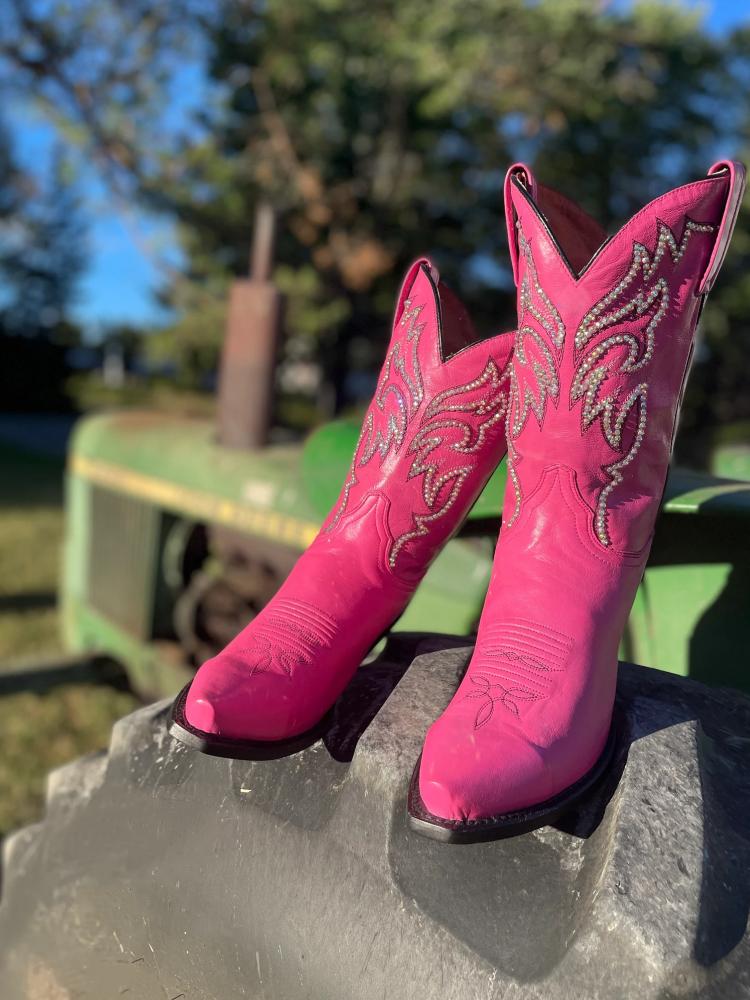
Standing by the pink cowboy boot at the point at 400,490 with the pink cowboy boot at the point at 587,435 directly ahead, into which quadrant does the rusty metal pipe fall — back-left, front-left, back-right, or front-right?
back-left

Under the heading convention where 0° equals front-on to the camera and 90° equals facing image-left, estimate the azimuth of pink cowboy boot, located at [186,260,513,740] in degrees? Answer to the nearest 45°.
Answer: approximately 45°

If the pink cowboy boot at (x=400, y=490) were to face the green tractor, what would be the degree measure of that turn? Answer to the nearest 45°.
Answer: approximately 135° to its right

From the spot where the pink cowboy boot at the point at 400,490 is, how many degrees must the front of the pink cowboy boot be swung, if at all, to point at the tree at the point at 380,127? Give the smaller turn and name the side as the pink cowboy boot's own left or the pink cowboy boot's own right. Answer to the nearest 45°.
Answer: approximately 135° to the pink cowboy boot's own right

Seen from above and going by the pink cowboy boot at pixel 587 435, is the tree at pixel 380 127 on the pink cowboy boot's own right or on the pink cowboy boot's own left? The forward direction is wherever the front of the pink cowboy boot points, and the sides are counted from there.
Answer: on the pink cowboy boot's own right
